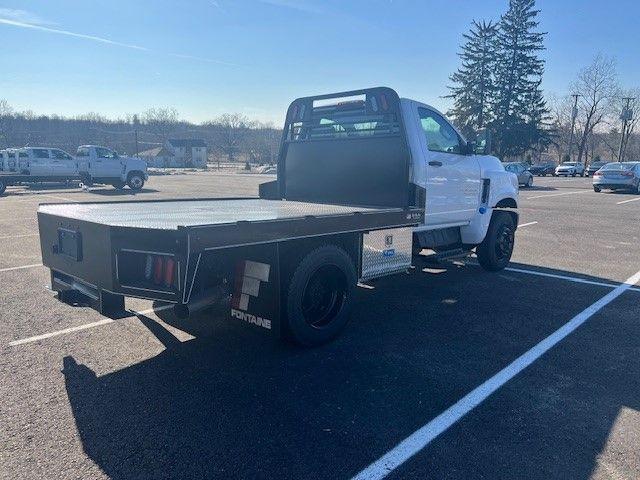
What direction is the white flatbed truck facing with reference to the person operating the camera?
facing away from the viewer and to the right of the viewer

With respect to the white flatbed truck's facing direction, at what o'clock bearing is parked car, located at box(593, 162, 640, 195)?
The parked car is roughly at 12 o'clock from the white flatbed truck.
